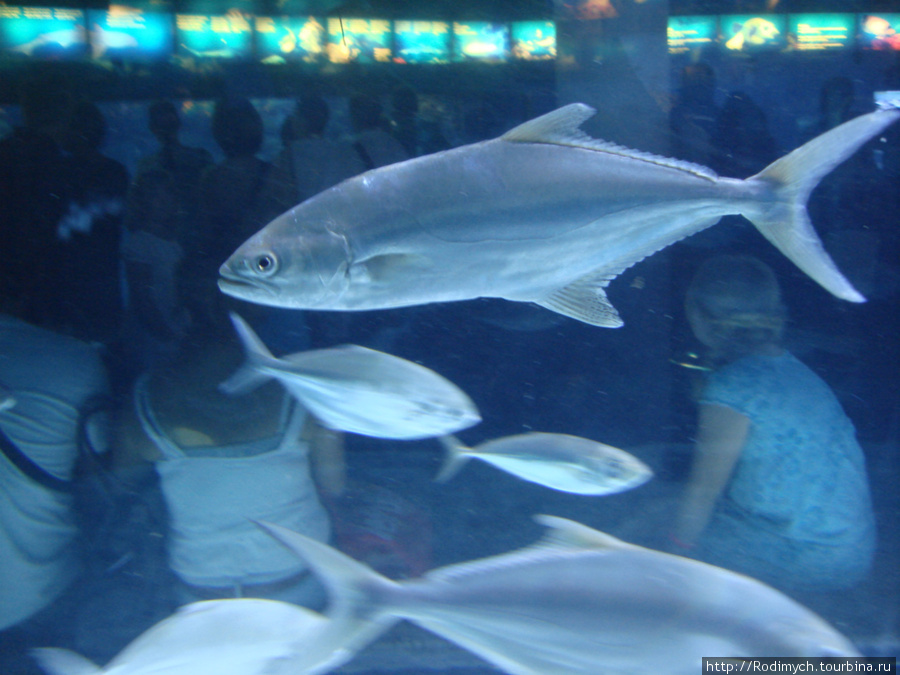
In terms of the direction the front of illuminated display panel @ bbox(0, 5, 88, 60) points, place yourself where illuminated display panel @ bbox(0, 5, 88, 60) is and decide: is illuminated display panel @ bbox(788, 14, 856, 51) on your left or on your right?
on your left

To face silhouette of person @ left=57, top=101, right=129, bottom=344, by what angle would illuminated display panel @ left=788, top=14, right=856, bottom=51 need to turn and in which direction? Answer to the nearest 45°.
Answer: approximately 45° to its right

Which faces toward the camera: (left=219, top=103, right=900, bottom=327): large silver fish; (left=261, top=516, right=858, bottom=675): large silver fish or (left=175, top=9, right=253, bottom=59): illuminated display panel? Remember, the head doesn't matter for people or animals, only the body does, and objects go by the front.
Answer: the illuminated display panel

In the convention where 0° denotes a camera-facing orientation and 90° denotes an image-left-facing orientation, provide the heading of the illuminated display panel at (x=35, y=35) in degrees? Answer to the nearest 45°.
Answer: approximately 0°

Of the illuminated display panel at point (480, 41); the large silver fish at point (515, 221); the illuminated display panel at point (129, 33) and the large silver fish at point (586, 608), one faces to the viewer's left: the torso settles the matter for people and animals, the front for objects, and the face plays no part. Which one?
the large silver fish at point (515, 221)

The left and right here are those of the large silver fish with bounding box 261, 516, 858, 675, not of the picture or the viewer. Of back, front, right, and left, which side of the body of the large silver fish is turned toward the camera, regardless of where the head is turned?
right

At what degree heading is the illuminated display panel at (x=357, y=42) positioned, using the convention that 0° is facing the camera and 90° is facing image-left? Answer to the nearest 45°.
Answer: approximately 0°

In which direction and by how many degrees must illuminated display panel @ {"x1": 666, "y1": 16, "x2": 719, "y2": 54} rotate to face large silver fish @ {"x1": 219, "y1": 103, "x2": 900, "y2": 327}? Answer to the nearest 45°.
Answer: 0° — it already faces it

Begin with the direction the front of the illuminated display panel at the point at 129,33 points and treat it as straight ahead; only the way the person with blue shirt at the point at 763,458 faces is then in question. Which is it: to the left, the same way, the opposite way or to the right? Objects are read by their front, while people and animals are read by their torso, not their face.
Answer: the opposite way

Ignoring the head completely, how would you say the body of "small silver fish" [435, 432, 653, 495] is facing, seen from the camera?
to the viewer's right

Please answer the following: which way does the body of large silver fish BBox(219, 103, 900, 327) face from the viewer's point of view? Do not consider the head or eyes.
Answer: to the viewer's left

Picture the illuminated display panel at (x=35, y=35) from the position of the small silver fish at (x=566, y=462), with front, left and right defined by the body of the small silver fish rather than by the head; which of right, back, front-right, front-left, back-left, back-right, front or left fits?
back
